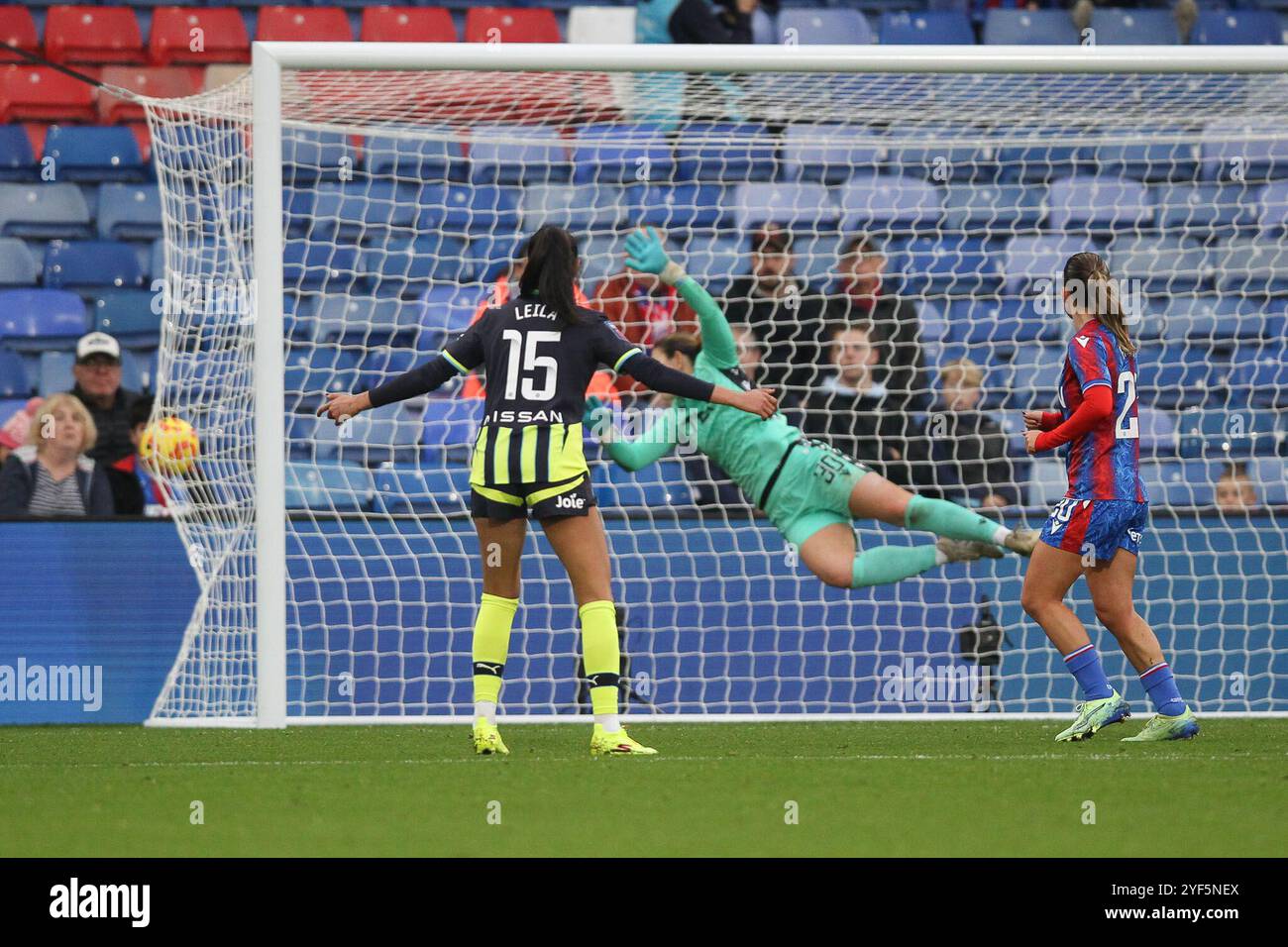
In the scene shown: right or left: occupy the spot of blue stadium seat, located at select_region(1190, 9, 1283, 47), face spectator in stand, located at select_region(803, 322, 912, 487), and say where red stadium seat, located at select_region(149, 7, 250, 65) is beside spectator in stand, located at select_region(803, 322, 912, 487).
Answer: right

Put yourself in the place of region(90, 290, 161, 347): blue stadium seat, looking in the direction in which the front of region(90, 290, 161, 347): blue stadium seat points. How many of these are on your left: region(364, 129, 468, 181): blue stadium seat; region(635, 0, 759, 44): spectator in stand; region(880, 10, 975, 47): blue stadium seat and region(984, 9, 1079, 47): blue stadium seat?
4

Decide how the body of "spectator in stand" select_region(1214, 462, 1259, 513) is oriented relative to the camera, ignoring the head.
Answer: toward the camera

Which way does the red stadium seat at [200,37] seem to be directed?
toward the camera

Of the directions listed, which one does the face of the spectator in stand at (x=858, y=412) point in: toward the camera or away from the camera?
toward the camera

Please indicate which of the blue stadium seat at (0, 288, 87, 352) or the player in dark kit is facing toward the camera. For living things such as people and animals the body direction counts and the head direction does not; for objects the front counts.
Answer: the blue stadium seat

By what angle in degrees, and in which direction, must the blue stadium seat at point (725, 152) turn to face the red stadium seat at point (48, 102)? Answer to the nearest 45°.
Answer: approximately 135° to its right

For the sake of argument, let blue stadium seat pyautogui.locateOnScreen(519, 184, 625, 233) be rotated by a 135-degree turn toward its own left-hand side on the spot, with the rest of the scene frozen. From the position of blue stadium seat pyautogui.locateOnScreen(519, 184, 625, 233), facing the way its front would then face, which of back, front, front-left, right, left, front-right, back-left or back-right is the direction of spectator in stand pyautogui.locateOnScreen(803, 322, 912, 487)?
right

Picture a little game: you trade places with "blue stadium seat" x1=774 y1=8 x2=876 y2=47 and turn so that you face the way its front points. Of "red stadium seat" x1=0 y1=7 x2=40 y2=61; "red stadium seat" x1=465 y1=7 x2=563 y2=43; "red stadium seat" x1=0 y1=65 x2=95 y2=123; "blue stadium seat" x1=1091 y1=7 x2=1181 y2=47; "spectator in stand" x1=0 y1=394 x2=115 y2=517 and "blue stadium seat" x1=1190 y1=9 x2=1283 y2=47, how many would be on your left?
2

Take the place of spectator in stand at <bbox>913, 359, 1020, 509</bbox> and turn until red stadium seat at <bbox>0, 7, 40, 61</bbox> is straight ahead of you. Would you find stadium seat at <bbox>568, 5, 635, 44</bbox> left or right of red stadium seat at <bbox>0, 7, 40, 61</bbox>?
right

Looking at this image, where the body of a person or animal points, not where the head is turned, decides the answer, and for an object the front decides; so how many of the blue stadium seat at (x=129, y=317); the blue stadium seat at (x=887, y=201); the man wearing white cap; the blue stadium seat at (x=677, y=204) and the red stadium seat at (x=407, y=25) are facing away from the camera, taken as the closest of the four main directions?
0

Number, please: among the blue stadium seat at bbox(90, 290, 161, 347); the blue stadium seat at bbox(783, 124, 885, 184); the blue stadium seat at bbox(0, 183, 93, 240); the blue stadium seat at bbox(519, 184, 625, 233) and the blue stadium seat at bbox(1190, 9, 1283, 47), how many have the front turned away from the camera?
0

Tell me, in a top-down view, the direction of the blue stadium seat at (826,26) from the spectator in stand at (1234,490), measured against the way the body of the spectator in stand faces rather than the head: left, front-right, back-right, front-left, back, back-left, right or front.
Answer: back-right

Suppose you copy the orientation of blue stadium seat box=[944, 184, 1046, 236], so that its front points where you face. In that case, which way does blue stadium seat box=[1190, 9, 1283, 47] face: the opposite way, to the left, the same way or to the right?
the same way

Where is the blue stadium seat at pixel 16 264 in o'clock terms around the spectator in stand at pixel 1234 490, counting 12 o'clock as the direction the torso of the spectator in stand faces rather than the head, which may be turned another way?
The blue stadium seat is roughly at 3 o'clock from the spectator in stand.

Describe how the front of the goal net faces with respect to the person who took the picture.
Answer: facing the viewer

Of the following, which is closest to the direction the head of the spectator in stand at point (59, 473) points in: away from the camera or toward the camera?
toward the camera

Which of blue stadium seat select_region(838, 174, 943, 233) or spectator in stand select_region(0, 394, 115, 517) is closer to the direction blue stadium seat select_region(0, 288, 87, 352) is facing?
the spectator in stand

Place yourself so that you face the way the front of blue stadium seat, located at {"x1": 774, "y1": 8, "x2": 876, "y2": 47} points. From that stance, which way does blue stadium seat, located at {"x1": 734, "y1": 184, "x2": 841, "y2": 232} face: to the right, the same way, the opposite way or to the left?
the same way

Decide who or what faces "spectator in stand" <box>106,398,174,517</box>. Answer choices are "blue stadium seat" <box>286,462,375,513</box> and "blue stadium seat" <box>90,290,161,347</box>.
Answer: "blue stadium seat" <box>90,290,161,347</box>

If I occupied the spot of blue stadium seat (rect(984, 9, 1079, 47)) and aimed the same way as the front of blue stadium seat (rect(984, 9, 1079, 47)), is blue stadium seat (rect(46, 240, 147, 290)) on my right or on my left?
on my right

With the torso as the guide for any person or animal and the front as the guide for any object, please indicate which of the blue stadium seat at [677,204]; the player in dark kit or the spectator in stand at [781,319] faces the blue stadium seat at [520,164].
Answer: the player in dark kit

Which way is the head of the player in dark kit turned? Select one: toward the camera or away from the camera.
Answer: away from the camera

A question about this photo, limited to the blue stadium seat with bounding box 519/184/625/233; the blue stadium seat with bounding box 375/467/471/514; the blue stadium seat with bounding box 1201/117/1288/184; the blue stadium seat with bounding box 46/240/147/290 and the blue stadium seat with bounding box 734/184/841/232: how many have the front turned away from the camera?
0
